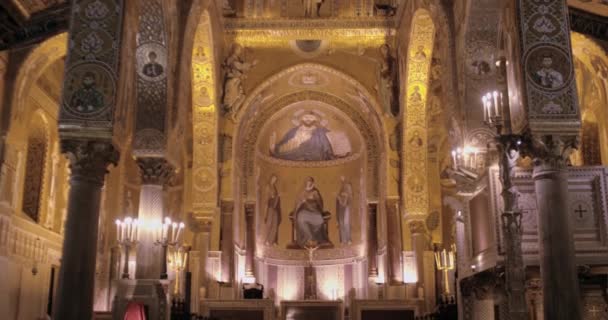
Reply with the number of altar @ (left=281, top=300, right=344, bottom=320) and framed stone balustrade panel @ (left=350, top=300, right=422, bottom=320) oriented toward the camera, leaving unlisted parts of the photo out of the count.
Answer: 2

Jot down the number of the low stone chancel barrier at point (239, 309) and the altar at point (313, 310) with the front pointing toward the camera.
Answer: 2

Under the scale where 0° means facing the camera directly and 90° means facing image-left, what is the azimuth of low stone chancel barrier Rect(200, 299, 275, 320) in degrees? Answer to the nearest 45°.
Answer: approximately 0°
